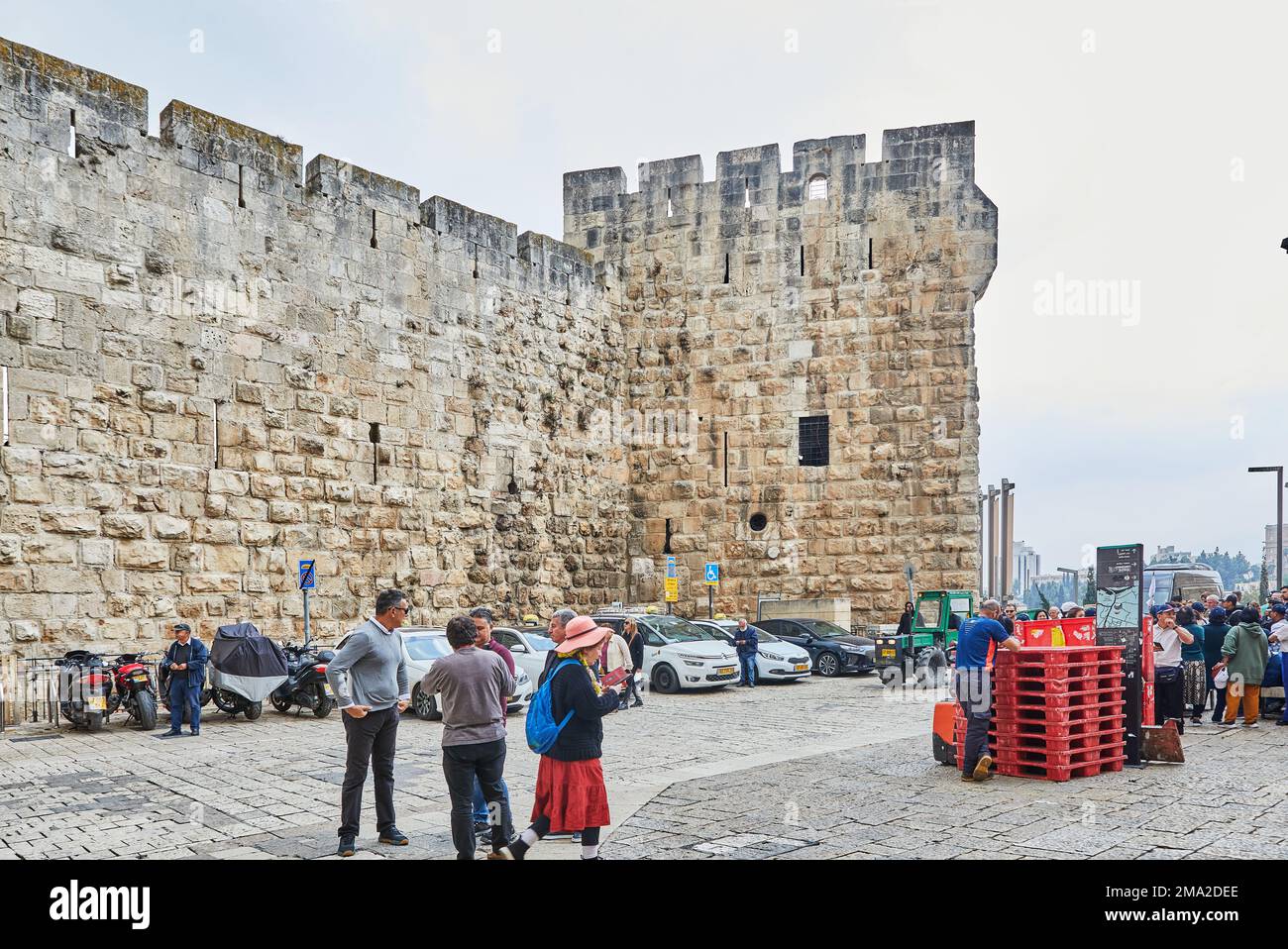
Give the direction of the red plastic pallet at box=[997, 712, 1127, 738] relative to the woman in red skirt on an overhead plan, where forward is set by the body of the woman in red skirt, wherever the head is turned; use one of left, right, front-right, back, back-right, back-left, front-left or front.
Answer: front-left

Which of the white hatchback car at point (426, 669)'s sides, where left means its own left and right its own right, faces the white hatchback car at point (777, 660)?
left

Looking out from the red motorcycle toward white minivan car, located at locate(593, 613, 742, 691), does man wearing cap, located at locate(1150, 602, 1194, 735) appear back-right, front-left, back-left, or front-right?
front-right

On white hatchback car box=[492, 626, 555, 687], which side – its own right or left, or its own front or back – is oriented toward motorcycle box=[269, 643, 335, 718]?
right

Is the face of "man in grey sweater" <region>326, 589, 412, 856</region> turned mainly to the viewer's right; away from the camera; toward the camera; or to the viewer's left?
to the viewer's right

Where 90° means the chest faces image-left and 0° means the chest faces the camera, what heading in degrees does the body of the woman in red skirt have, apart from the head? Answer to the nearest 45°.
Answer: approximately 270°

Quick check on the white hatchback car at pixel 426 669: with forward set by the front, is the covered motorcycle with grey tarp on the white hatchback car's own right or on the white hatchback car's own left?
on the white hatchback car's own right

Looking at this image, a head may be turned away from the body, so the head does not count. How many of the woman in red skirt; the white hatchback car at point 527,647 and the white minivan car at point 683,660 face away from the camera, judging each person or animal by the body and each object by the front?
0

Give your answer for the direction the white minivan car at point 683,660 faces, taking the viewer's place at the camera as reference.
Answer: facing the viewer and to the right of the viewer

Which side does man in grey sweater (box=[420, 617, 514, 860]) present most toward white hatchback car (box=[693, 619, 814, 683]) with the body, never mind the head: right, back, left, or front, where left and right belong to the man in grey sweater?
front

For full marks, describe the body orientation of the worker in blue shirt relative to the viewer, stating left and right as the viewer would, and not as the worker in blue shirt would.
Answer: facing away from the viewer and to the right of the viewer

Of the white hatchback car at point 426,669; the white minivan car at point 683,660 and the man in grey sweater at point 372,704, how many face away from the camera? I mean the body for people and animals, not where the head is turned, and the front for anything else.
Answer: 0

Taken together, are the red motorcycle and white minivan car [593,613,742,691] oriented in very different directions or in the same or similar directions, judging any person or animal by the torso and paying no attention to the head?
very different directions

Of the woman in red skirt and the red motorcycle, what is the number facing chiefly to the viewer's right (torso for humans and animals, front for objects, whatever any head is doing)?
1

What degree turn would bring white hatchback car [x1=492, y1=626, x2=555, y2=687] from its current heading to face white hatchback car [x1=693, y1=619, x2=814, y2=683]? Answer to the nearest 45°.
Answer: approximately 90° to its left
